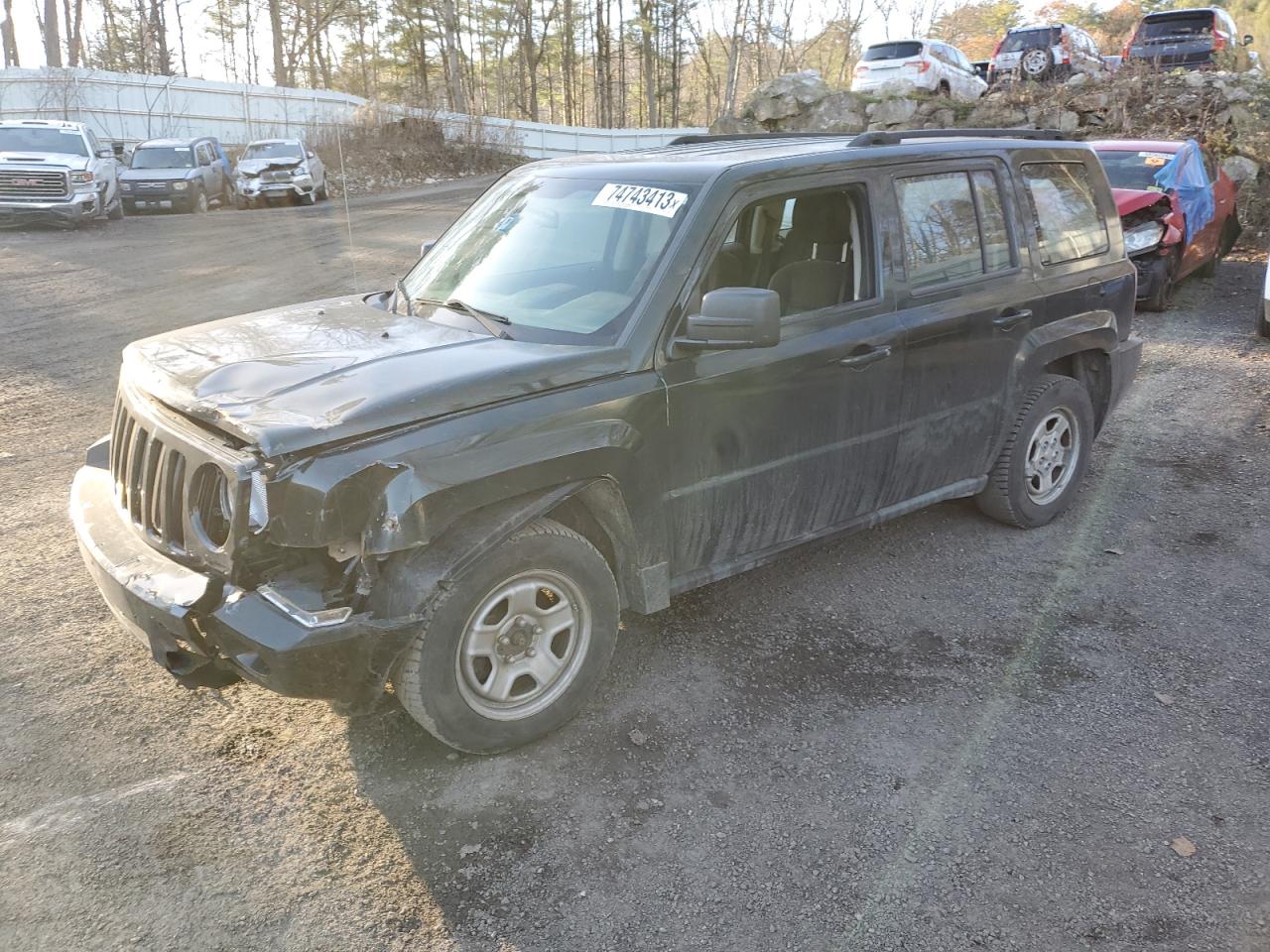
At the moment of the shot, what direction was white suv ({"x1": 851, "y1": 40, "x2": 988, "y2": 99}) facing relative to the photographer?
facing away from the viewer and to the right of the viewer

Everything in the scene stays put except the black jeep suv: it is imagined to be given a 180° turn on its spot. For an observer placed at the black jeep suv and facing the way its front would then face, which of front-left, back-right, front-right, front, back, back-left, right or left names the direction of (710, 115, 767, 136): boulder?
front-left

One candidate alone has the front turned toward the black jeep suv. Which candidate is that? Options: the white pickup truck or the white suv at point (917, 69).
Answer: the white pickup truck

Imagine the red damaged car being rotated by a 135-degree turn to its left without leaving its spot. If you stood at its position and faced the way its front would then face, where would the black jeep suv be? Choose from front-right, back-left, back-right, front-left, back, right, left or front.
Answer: right

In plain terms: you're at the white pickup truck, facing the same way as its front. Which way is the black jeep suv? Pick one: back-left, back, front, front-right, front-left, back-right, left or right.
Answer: front

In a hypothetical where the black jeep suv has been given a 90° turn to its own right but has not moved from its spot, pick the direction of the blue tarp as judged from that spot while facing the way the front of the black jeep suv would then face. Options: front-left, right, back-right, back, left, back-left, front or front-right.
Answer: right

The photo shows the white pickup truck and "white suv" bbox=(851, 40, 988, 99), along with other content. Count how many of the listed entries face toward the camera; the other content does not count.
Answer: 1

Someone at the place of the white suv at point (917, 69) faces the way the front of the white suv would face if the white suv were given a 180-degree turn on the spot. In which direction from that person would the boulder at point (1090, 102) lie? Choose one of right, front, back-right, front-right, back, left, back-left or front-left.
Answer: left

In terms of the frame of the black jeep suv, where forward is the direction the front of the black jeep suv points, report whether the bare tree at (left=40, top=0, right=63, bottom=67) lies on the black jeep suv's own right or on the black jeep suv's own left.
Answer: on the black jeep suv's own right

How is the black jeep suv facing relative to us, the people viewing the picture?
facing the viewer and to the left of the viewer

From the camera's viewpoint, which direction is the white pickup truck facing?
toward the camera

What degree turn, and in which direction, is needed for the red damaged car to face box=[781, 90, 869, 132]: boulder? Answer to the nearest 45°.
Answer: approximately 90° to its right

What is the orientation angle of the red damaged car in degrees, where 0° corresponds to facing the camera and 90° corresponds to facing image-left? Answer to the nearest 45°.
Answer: approximately 45°
